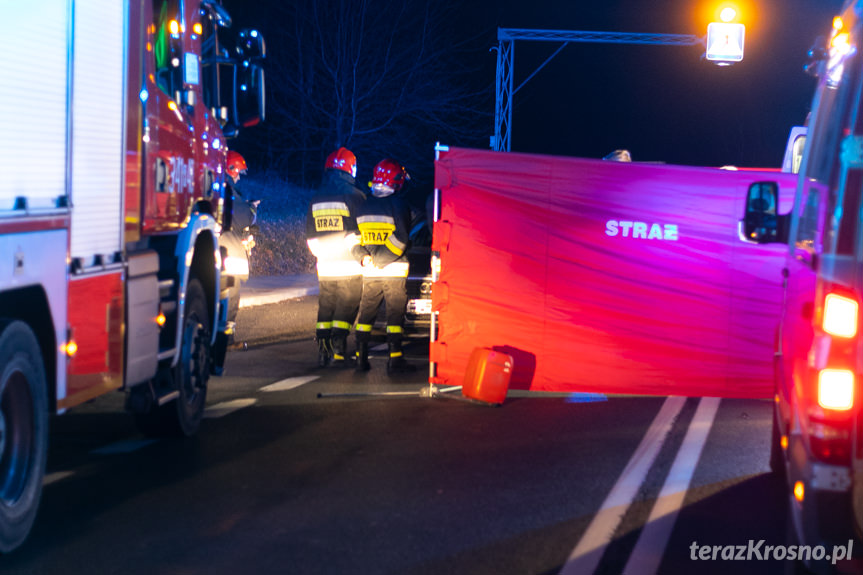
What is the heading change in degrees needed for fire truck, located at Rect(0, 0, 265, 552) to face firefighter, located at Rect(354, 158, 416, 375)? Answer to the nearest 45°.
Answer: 0° — it already faces them

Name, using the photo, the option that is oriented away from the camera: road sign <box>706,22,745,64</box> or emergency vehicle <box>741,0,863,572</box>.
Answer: the emergency vehicle

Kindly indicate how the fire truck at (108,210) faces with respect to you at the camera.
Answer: facing away from the viewer and to the right of the viewer

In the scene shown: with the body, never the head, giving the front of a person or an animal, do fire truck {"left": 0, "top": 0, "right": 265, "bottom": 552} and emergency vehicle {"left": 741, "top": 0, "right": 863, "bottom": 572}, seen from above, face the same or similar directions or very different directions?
same or similar directions

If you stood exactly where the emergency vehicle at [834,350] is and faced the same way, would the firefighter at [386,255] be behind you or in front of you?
in front

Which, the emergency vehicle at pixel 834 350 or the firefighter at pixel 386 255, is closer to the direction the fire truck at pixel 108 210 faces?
the firefighter

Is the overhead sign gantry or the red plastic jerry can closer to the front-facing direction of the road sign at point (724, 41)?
the red plastic jerry can

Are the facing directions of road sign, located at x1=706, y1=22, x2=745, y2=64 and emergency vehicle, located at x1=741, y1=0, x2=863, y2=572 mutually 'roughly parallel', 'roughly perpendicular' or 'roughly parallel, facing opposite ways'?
roughly parallel, facing opposite ways

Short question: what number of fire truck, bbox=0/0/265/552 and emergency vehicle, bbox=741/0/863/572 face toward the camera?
0

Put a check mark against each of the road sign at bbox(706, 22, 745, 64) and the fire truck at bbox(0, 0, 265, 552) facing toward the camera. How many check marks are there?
1

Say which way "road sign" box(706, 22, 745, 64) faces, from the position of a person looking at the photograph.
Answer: facing the viewer

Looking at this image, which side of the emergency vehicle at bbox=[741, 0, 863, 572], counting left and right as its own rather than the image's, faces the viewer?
back

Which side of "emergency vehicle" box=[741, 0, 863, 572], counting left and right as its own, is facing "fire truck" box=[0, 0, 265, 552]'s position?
left

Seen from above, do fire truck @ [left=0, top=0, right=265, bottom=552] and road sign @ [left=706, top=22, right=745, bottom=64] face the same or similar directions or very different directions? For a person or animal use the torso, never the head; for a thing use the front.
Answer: very different directions

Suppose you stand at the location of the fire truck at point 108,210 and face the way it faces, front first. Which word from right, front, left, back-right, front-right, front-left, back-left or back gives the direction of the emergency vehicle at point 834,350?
right

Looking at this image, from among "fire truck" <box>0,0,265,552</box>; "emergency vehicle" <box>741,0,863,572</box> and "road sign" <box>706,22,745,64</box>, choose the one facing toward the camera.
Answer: the road sign

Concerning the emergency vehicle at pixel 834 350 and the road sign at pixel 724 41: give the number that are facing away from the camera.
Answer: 1
